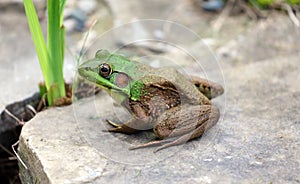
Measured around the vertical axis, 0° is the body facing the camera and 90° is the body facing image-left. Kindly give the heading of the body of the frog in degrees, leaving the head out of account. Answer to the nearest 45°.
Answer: approximately 90°

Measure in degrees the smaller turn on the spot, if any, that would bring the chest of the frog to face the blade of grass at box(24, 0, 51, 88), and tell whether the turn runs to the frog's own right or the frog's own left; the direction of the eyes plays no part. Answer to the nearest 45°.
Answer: approximately 45° to the frog's own right

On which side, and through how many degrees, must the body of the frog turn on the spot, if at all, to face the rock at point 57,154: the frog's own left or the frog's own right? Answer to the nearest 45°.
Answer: approximately 45° to the frog's own left

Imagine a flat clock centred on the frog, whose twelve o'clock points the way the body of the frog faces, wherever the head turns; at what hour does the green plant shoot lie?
The green plant shoot is roughly at 1 o'clock from the frog.
